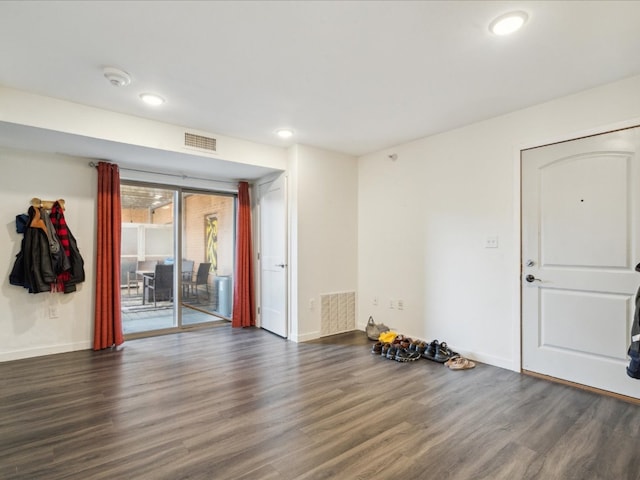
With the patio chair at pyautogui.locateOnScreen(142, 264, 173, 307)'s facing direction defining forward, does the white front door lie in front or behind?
behind

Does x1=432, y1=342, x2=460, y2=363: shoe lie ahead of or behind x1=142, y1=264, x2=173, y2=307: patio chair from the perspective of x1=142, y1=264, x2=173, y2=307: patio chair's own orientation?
behind

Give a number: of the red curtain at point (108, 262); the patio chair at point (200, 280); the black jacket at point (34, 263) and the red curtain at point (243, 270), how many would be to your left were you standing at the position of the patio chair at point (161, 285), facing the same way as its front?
2

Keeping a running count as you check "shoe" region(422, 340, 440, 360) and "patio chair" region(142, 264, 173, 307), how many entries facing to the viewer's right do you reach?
0

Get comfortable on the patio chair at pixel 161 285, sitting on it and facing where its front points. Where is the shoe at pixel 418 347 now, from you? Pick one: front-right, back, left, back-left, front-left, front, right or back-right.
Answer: back

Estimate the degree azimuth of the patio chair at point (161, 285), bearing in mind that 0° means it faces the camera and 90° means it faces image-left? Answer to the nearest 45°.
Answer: approximately 135°

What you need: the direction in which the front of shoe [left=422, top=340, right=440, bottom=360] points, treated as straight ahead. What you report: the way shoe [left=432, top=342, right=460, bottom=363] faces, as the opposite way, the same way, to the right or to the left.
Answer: the same way

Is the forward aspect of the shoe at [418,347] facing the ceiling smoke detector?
yes

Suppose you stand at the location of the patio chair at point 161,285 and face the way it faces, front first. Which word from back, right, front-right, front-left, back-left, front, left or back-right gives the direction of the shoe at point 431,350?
back

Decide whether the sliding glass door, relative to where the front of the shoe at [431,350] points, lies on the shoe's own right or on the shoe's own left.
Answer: on the shoe's own right

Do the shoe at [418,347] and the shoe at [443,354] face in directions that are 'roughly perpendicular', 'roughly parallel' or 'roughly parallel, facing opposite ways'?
roughly parallel

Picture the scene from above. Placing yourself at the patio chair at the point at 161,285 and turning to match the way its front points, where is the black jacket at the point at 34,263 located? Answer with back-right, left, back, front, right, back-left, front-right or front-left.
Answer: left

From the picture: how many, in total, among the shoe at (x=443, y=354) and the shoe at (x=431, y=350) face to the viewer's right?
0

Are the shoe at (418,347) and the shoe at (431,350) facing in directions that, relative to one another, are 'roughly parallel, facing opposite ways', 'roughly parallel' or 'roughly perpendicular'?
roughly parallel
